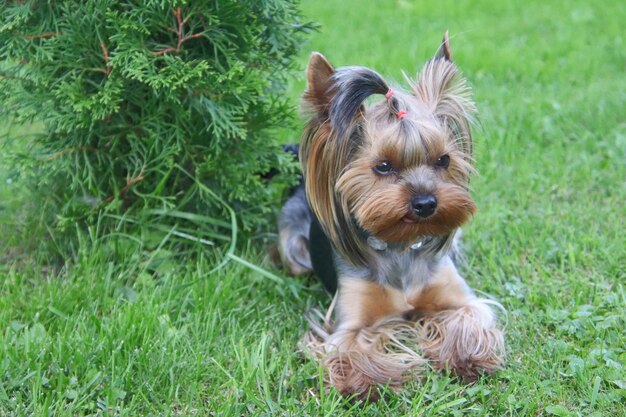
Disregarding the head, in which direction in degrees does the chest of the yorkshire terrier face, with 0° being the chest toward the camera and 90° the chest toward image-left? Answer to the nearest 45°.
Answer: approximately 315°
